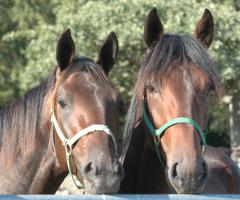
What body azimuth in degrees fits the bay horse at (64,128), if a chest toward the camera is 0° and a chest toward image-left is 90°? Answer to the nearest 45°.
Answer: approximately 315°

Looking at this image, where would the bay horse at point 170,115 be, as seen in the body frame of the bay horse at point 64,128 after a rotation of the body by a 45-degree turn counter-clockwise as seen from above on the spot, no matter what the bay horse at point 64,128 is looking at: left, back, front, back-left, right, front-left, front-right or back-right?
front
